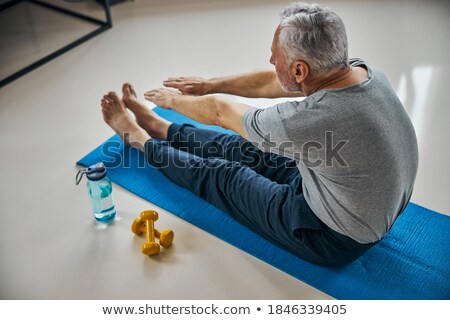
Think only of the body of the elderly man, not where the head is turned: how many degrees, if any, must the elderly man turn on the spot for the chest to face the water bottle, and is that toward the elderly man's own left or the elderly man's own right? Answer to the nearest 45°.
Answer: approximately 45° to the elderly man's own left

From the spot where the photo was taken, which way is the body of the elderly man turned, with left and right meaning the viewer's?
facing away from the viewer and to the left of the viewer

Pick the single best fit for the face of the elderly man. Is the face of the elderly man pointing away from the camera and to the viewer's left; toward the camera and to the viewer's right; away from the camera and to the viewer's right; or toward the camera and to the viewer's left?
away from the camera and to the viewer's left
